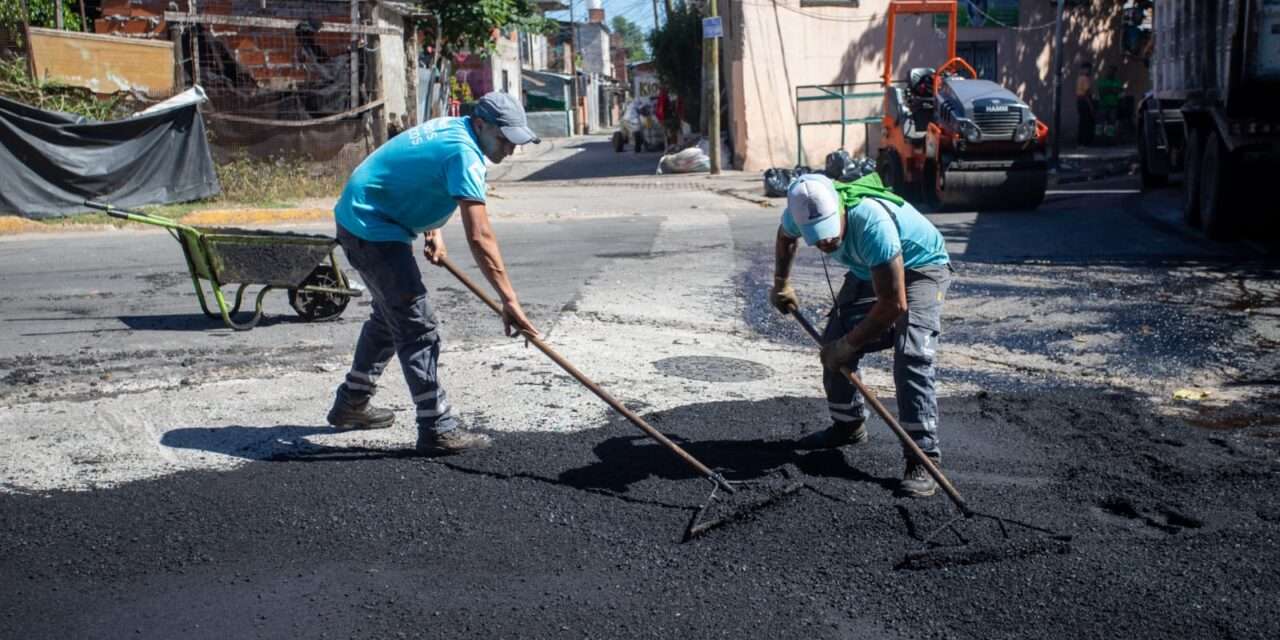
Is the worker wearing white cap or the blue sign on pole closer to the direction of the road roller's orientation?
the worker wearing white cap

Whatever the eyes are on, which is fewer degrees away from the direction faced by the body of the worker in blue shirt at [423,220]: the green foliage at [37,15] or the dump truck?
the dump truck

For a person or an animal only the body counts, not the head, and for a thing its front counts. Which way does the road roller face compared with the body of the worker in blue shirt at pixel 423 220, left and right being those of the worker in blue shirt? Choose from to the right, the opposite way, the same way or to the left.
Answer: to the right

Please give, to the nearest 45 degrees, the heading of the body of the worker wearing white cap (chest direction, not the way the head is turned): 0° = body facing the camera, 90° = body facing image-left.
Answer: approximately 45°

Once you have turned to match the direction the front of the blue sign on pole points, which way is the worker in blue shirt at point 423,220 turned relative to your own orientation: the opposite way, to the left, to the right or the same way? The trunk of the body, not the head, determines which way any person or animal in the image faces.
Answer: to the left

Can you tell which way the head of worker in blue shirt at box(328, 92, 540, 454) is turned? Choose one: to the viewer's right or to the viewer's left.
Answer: to the viewer's right

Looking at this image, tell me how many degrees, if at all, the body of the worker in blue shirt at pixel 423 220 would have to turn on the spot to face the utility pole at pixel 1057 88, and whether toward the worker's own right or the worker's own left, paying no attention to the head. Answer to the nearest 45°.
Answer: approximately 45° to the worker's own left

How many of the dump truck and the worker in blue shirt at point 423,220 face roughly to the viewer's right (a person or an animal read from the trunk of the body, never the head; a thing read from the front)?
1

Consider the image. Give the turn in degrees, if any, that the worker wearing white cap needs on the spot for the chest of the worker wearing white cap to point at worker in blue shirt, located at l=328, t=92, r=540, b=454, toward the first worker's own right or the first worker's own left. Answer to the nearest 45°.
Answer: approximately 45° to the first worker's own right
